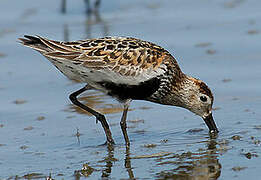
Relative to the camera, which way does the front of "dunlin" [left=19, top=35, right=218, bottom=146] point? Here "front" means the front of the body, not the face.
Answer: to the viewer's right
